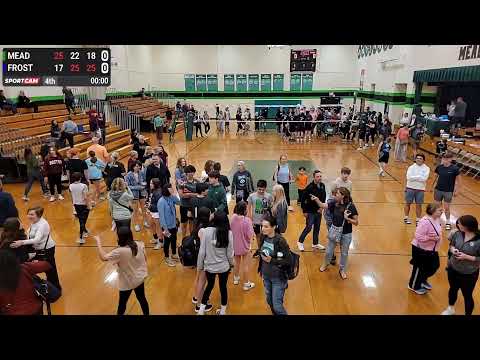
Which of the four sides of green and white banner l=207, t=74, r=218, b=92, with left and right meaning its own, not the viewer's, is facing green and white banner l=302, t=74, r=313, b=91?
left

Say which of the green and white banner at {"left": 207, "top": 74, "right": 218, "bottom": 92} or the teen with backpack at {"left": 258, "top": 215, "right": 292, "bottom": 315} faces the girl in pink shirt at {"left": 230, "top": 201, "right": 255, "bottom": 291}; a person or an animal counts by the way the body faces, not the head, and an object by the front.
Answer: the green and white banner

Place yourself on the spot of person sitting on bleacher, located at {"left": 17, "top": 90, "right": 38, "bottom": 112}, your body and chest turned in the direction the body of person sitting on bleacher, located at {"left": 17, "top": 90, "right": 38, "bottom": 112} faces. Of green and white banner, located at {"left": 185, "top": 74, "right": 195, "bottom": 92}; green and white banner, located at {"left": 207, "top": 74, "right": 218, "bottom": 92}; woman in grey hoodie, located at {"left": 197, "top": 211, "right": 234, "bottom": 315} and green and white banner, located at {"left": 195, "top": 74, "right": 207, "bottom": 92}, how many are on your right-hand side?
1

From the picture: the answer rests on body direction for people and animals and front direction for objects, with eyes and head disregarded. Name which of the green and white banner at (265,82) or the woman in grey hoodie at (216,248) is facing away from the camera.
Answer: the woman in grey hoodie

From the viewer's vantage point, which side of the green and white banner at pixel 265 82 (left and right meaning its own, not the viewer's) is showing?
front

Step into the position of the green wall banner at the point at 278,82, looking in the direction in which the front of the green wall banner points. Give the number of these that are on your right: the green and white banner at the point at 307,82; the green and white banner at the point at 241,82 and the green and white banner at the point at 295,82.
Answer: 1

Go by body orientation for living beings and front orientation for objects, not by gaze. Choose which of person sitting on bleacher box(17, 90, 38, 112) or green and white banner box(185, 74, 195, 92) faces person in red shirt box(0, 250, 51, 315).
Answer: the green and white banner

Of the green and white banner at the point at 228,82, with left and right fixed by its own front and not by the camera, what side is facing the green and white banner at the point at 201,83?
right

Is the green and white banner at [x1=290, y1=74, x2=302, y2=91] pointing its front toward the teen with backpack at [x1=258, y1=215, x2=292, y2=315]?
yes

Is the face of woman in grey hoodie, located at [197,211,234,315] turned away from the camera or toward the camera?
away from the camera

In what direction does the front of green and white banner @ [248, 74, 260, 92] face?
toward the camera

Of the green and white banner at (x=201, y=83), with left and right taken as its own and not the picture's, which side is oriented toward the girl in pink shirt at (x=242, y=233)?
front

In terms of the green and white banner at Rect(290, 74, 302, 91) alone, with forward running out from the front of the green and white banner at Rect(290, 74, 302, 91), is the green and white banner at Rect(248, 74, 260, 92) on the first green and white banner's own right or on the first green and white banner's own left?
on the first green and white banner's own right

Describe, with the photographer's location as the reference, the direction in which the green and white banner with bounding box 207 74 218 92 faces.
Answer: facing the viewer

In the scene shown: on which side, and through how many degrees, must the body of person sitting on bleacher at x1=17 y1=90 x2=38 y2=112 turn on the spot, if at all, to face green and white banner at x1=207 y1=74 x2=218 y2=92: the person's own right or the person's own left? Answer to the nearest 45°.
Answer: approximately 45° to the person's own left

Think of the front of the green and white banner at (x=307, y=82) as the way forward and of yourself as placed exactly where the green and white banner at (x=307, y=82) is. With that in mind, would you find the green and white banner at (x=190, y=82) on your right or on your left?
on your right

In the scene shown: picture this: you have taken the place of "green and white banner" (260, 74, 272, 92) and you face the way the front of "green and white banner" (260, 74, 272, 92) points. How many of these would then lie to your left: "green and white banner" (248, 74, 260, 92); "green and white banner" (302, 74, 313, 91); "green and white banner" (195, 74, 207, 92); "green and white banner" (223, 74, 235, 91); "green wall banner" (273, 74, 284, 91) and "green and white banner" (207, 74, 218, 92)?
2

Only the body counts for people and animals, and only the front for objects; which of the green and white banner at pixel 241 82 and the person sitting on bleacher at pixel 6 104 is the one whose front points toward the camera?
the green and white banner
